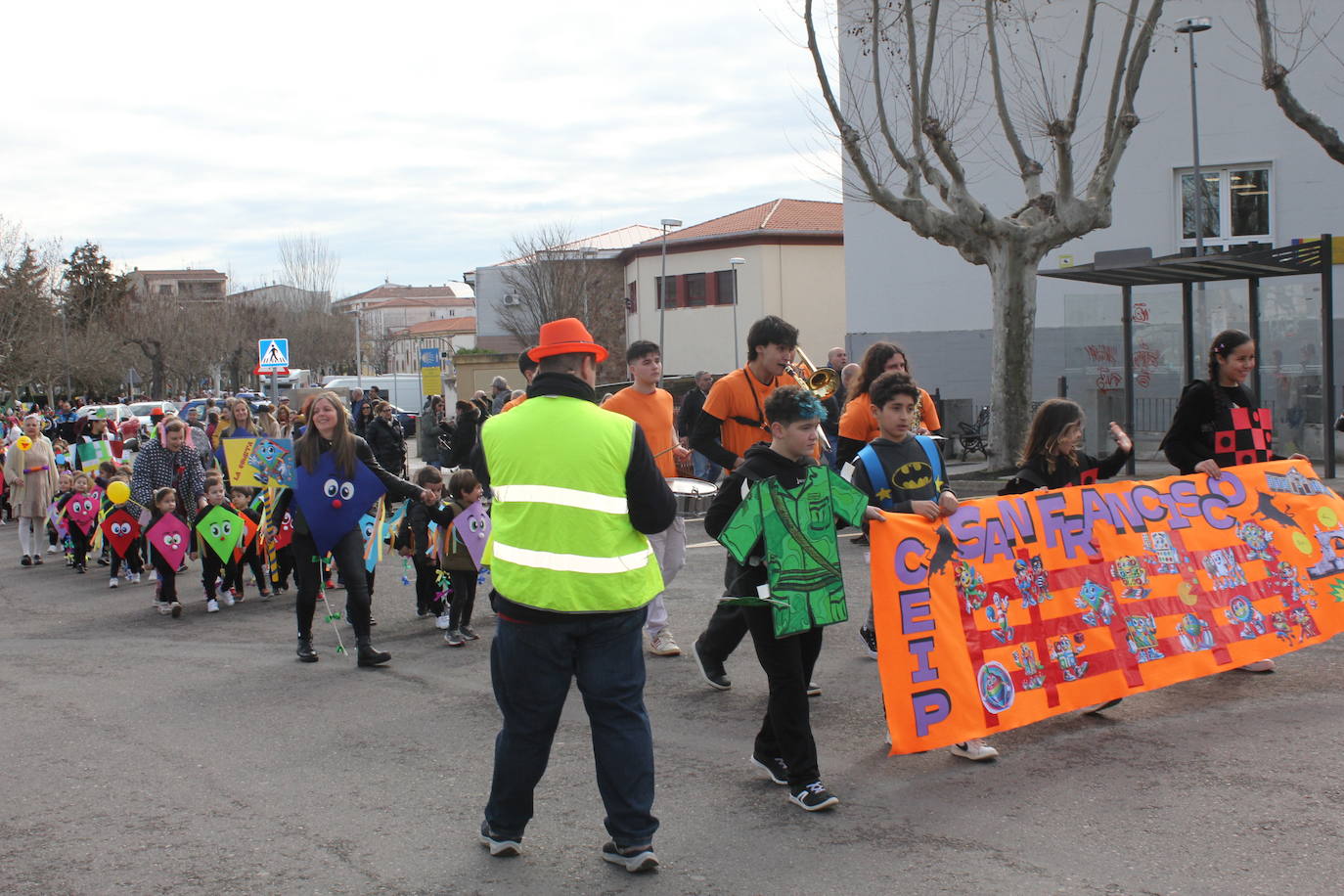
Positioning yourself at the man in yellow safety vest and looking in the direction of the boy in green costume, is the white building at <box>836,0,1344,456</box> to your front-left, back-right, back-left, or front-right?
front-left

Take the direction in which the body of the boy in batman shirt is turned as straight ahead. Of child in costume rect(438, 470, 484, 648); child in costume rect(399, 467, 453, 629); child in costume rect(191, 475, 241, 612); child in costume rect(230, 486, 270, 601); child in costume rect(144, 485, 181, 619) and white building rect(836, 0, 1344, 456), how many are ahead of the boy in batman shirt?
0

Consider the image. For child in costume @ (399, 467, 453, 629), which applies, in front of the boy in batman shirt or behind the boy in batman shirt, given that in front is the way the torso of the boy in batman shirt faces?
behind

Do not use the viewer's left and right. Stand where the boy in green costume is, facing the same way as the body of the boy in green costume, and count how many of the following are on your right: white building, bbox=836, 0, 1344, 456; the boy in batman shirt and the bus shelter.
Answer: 0

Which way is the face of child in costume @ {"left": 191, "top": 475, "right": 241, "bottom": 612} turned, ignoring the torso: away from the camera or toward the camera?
toward the camera

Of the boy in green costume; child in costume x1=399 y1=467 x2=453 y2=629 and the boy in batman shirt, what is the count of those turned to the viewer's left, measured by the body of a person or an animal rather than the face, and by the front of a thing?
0

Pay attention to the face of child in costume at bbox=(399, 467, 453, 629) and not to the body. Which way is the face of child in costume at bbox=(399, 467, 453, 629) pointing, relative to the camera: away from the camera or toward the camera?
toward the camera

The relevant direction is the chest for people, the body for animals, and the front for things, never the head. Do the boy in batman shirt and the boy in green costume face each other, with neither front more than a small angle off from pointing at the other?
no

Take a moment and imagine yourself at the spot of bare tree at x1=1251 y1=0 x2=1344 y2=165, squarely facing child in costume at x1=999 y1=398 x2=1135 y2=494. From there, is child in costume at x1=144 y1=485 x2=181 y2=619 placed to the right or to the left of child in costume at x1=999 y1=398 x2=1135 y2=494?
right

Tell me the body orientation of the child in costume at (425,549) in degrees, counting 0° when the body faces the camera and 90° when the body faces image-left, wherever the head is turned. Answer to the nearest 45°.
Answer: approximately 315°

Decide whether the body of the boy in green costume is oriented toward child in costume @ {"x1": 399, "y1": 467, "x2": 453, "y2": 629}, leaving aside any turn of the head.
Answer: no

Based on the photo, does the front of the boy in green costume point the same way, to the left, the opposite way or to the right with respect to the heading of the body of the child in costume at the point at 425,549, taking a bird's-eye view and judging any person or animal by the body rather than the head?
the same way

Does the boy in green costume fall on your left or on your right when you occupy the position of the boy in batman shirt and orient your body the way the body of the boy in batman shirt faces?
on your right

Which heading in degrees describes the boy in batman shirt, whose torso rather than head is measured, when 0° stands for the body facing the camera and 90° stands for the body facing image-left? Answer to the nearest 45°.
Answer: approximately 315°

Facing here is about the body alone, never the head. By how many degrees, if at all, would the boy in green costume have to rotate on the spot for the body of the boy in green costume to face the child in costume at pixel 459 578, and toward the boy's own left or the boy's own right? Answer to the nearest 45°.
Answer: approximately 180°

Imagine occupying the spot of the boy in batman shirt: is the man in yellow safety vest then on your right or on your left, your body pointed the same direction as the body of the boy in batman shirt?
on your right

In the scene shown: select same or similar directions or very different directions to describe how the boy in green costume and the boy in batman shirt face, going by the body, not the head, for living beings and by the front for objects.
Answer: same or similar directions

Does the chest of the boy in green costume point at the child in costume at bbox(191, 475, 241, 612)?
no

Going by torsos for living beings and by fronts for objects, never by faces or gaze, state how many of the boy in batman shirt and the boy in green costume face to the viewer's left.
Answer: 0

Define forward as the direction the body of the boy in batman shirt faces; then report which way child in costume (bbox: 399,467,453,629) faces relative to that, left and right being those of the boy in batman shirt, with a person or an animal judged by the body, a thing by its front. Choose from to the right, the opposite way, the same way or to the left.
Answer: the same way
